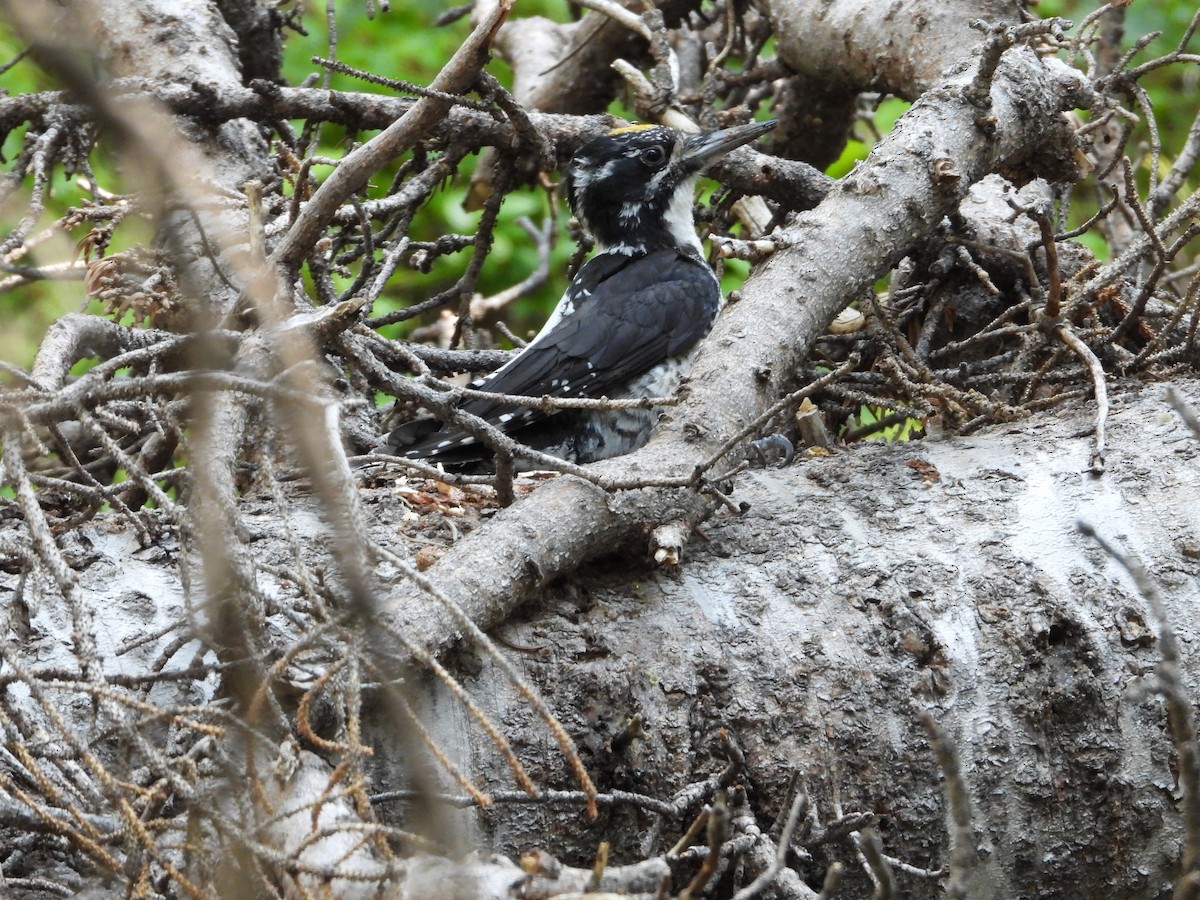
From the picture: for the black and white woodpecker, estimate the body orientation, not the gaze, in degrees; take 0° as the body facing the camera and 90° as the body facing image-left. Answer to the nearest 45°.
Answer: approximately 270°
